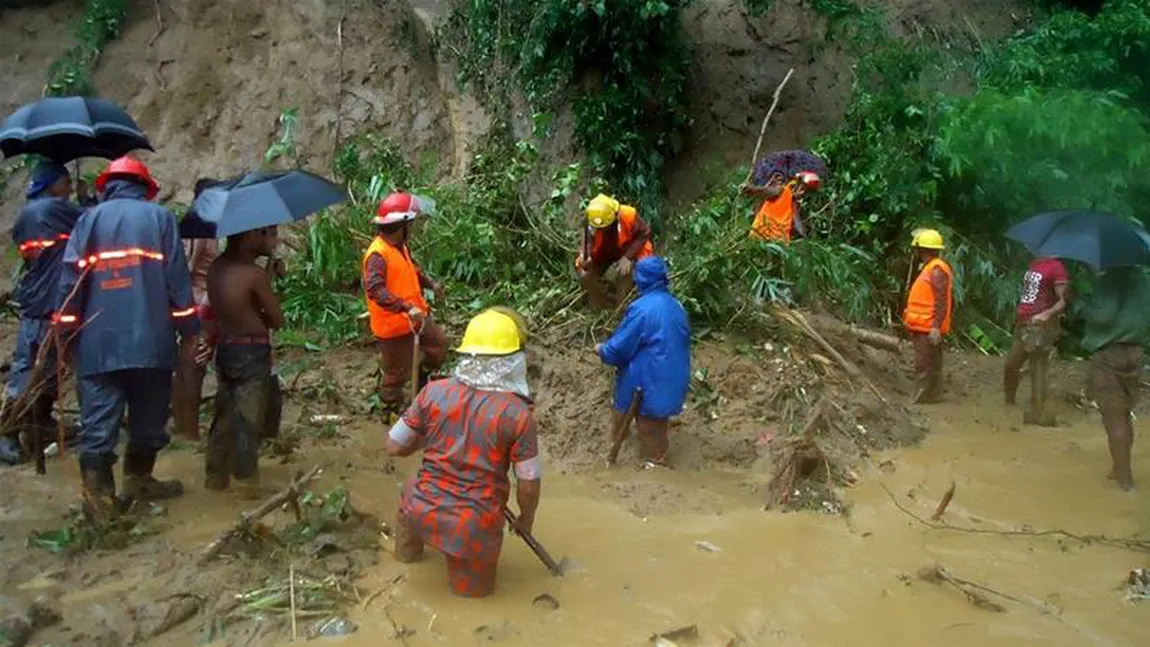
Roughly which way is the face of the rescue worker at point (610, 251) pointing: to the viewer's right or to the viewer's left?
to the viewer's left

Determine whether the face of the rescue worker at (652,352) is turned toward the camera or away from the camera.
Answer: away from the camera

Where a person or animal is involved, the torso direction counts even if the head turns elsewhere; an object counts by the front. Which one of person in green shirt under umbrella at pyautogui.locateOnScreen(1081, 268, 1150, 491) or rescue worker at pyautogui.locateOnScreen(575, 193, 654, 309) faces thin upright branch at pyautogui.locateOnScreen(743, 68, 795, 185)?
person in green shirt under umbrella at pyautogui.locateOnScreen(1081, 268, 1150, 491)

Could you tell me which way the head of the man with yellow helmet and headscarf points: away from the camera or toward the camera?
away from the camera

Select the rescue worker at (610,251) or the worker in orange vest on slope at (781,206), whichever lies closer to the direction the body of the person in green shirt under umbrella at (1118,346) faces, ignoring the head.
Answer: the worker in orange vest on slope

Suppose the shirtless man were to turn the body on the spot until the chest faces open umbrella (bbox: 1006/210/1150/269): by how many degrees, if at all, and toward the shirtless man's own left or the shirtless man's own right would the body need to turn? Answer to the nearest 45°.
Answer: approximately 45° to the shirtless man's own right

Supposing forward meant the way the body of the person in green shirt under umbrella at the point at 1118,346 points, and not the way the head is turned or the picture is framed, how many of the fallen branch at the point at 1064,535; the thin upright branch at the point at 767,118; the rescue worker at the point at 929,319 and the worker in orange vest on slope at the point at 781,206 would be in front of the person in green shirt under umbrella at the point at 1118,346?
3

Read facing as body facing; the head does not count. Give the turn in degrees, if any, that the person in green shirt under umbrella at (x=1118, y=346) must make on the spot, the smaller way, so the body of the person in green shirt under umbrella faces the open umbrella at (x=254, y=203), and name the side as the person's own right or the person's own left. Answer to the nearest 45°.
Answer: approximately 90° to the person's own left
